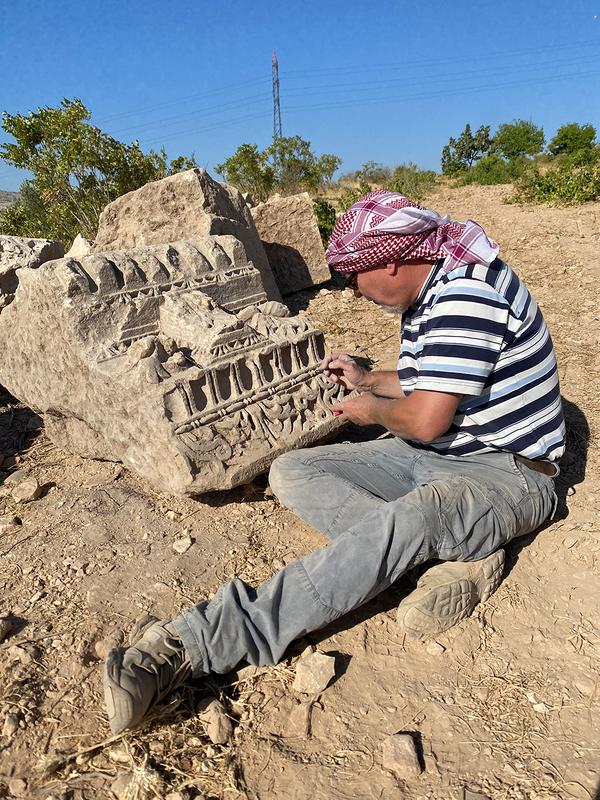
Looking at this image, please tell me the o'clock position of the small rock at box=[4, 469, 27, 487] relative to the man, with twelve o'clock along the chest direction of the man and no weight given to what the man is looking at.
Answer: The small rock is roughly at 1 o'clock from the man.

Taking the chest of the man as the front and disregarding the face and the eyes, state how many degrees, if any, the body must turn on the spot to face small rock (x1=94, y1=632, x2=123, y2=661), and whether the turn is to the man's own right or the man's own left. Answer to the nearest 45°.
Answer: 0° — they already face it

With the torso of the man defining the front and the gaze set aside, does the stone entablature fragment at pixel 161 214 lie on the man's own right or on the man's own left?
on the man's own right

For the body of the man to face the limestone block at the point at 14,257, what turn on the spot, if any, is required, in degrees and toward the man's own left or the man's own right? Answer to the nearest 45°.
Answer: approximately 45° to the man's own right

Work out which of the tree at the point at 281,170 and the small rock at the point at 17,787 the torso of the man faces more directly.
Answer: the small rock

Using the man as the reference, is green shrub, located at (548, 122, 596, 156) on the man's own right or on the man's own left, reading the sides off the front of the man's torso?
on the man's own right

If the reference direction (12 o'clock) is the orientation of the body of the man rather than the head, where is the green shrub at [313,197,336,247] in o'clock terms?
The green shrub is roughly at 3 o'clock from the man.

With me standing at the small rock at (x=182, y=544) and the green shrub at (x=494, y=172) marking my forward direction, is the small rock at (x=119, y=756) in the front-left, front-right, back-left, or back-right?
back-right

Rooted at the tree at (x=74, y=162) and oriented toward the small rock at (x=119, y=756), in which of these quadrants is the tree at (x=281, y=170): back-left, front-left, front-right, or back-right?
back-left

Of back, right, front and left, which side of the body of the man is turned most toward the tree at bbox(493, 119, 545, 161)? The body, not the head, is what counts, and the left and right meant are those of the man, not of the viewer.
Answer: right

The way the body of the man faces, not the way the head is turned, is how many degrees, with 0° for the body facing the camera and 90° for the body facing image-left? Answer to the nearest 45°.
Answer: approximately 90°

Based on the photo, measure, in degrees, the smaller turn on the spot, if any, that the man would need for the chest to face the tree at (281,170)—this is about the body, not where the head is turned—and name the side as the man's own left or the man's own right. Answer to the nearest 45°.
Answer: approximately 90° to the man's own right

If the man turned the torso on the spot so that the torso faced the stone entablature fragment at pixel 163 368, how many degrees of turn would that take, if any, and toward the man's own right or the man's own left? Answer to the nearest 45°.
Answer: approximately 45° to the man's own right

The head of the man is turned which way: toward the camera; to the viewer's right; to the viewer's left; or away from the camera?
to the viewer's left

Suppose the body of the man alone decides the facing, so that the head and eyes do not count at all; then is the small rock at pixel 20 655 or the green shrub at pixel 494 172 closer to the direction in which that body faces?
the small rock
